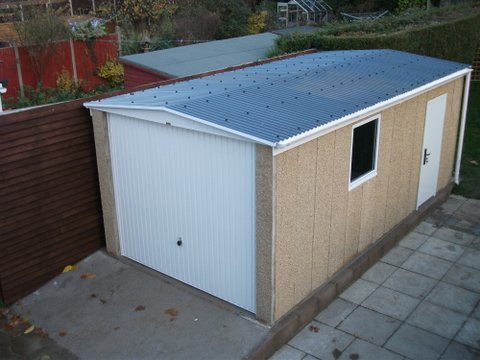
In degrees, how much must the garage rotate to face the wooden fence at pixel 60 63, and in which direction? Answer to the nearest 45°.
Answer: approximately 90° to its right

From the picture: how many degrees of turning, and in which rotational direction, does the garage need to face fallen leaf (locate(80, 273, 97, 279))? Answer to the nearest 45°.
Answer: approximately 45° to its right

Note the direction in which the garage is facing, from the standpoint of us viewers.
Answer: facing the viewer and to the left of the viewer

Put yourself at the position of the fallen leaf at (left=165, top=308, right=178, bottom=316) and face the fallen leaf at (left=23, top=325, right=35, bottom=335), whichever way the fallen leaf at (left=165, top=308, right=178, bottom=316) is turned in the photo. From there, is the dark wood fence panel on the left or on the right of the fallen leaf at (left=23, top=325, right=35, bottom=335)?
right

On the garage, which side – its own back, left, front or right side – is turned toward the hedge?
back

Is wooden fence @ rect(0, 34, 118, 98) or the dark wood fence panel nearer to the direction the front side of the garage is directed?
the dark wood fence panel

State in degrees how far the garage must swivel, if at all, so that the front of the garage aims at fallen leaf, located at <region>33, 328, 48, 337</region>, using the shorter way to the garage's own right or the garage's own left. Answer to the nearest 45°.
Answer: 0° — it already faces it

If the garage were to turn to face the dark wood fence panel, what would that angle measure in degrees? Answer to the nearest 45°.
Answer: approximately 45° to its right

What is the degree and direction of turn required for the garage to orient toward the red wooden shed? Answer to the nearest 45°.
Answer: approximately 135° to its right

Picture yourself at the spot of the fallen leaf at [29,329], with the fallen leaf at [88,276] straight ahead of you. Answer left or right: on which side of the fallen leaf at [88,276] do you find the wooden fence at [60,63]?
left

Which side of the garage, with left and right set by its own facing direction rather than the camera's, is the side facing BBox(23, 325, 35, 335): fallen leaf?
front

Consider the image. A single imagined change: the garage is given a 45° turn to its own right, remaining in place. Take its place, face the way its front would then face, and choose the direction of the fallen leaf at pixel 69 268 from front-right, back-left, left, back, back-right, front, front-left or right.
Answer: front
